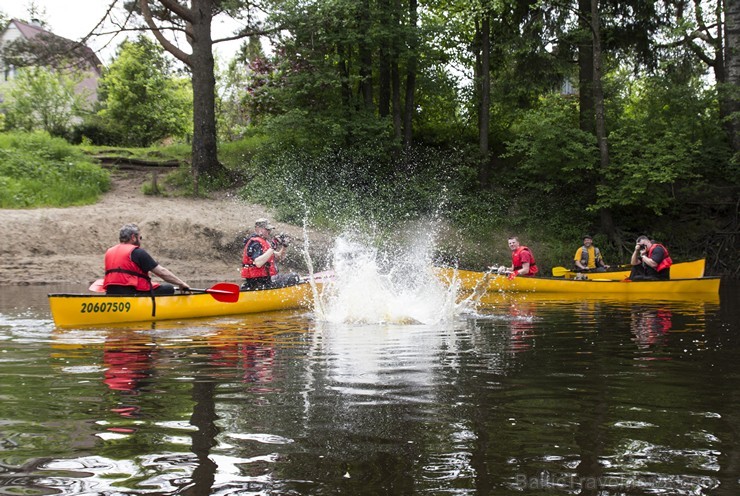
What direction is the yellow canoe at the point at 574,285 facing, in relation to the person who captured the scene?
facing to the left of the viewer

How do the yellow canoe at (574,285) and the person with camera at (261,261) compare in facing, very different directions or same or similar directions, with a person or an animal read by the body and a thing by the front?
very different directions

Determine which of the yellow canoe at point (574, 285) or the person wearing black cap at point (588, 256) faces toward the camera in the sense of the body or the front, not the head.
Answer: the person wearing black cap

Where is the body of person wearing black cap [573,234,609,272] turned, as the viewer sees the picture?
toward the camera

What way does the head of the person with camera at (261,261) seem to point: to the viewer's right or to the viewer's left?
to the viewer's right

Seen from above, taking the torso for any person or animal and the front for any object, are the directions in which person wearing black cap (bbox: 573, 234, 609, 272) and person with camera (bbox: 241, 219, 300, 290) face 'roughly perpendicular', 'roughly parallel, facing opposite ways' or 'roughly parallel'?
roughly perpendicular

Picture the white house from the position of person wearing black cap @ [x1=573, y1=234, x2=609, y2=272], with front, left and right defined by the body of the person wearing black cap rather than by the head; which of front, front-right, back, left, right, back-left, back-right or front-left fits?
right

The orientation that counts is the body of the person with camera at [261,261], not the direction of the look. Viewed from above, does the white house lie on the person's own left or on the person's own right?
on the person's own left

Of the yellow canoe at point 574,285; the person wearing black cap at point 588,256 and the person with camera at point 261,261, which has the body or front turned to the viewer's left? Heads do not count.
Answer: the yellow canoe

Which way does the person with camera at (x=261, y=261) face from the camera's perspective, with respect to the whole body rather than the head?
to the viewer's right

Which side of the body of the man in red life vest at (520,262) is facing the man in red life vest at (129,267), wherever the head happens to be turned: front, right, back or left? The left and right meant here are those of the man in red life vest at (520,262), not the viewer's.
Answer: front

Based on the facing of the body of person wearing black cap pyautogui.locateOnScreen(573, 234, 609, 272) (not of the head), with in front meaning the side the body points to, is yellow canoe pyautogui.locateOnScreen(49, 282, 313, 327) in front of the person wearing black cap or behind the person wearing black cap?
in front

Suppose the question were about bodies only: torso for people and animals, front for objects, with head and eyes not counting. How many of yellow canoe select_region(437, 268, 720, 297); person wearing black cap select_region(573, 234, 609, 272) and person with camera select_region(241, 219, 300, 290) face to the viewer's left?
1

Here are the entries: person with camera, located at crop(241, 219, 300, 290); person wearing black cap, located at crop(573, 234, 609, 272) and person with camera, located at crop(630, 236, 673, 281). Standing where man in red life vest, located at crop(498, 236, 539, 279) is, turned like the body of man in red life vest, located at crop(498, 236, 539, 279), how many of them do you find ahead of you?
1

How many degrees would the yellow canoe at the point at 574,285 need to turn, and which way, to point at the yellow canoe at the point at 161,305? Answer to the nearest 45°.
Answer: approximately 45° to its left

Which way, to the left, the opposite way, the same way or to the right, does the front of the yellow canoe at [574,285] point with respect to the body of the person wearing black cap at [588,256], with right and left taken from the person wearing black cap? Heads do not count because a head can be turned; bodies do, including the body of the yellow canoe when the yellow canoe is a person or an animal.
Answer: to the right

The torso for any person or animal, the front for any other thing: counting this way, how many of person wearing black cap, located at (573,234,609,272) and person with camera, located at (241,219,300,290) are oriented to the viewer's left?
0

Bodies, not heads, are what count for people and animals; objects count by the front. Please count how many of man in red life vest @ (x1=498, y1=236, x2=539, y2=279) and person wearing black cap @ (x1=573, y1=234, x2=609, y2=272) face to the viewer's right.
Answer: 0

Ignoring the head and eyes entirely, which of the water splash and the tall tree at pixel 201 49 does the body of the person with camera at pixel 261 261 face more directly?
the water splash
